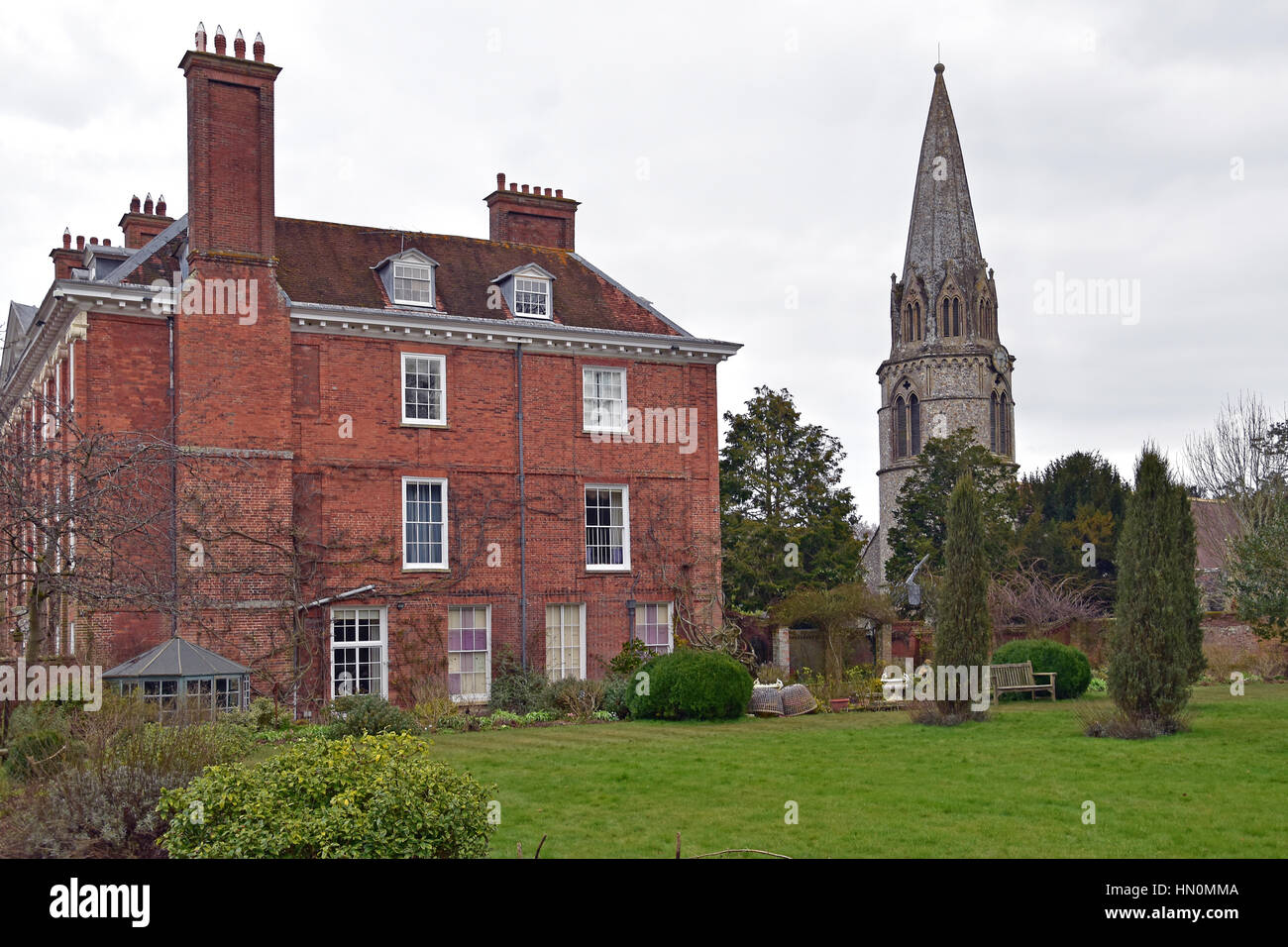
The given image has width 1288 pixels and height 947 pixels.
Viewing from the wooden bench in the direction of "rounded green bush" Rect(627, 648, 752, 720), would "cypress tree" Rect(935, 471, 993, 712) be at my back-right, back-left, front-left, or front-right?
front-left

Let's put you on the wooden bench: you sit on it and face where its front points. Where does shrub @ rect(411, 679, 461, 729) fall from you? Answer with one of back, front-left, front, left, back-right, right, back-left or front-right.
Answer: right

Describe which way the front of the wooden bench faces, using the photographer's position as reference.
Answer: facing the viewer and to the right of the viewer

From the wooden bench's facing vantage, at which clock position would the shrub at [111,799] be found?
The shrub is roughly at 2 o'clock from the wooden bench.

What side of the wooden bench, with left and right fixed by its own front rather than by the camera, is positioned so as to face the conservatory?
right
